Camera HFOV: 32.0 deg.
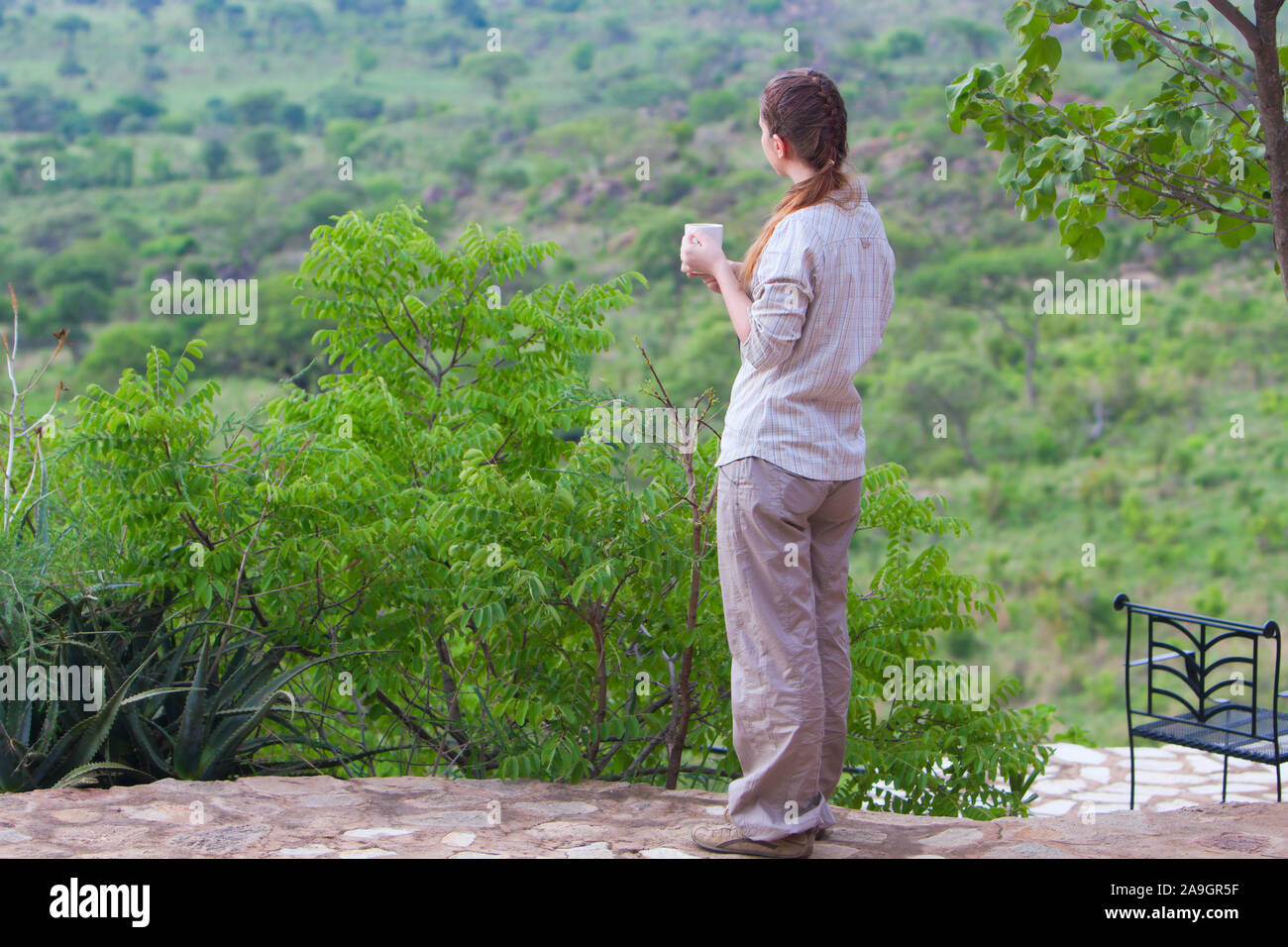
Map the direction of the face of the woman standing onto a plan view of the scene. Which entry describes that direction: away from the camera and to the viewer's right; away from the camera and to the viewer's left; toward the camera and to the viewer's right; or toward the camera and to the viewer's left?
away from the camera and to the viewer's left

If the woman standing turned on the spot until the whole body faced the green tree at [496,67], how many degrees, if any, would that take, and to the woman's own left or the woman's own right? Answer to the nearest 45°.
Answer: approximately 45° to the woman's own right

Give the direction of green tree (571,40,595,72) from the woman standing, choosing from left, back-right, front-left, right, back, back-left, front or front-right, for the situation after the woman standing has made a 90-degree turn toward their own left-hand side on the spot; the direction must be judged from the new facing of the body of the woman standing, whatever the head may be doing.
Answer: back-right

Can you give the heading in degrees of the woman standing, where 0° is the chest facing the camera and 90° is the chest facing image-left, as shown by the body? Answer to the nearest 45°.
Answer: approximately 135°

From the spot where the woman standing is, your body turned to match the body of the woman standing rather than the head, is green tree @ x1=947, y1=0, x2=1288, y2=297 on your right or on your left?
on your right

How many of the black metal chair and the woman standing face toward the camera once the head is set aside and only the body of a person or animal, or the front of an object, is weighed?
0
